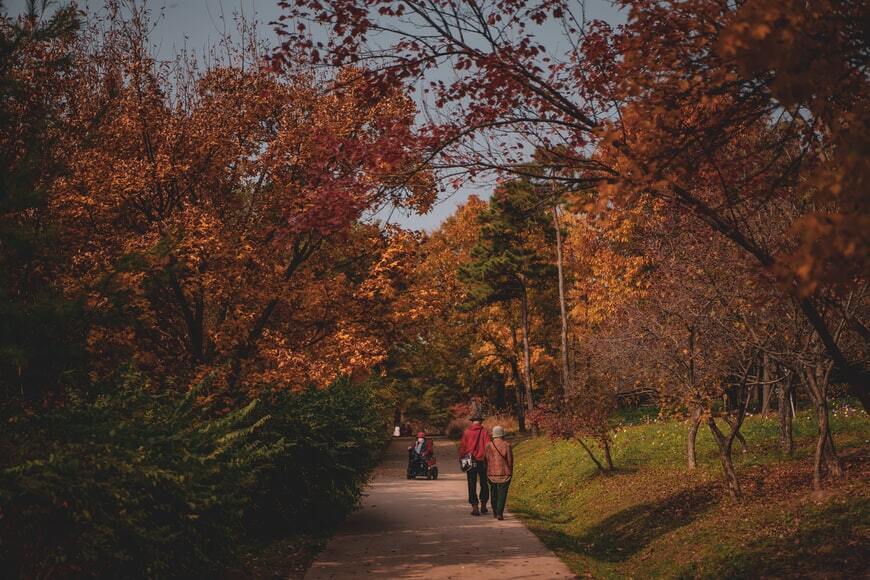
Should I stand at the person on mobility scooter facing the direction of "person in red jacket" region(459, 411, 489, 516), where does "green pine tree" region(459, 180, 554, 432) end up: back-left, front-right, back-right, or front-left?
back-left

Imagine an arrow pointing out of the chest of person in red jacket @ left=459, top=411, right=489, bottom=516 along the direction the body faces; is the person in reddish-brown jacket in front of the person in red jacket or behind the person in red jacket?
behind

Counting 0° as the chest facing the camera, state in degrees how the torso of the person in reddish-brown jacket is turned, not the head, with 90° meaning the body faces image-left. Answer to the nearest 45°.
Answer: approximately 180°

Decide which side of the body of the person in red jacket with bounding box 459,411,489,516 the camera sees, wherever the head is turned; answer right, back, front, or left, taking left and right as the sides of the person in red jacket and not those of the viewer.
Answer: back

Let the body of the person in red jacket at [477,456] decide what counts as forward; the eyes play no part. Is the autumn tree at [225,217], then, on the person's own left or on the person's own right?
on the person's own left

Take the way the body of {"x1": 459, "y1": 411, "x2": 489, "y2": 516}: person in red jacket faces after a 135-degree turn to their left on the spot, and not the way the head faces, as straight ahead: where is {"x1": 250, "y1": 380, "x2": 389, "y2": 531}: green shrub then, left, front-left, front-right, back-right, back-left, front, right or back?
front

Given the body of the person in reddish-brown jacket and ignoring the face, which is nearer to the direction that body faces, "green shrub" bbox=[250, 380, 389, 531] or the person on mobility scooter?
the person on mobility scooter

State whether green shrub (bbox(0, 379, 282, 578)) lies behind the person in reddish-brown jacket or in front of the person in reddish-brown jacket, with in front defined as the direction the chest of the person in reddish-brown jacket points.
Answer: behind

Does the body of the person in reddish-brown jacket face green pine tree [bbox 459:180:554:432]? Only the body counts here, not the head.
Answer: yes

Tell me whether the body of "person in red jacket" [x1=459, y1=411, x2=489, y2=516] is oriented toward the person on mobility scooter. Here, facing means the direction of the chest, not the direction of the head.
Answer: yes

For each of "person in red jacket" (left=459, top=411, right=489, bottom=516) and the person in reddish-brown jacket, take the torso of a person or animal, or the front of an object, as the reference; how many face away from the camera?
2
